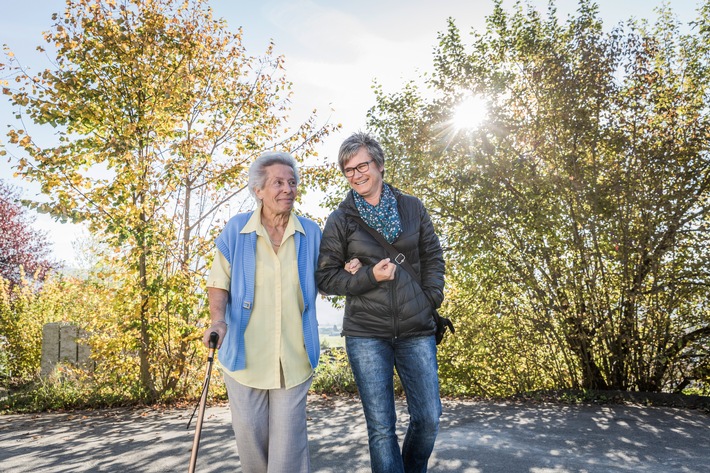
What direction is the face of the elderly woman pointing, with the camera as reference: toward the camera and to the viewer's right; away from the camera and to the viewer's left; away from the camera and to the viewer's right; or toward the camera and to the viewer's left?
toward the camera and to the viewer's right

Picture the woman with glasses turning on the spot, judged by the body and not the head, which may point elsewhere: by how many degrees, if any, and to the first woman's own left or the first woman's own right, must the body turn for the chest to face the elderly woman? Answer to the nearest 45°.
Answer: approximately 45° to the first woman's own right

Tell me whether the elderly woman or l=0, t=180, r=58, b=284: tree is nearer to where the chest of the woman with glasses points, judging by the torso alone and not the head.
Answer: the elderly woman

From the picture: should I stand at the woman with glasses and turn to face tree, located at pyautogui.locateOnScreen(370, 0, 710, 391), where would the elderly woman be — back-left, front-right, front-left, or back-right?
back-left

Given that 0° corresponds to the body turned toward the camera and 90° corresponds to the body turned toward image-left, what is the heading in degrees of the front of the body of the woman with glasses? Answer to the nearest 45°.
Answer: approximately 0°

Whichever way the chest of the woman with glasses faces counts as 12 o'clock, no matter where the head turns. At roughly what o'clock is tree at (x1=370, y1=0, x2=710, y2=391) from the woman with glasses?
The tree is roughly at 7 o'clock from the woman with glasses.

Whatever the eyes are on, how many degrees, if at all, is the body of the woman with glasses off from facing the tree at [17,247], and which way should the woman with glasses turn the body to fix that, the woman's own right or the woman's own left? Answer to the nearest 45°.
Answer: approximately 135° to the woman's own right

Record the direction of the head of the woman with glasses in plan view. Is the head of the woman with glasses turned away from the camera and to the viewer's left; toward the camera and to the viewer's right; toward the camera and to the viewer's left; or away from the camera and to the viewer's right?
toward the camera and to the viewer's left

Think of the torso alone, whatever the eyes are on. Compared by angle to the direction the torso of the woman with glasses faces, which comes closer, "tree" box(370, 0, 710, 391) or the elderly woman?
the elderly woman
